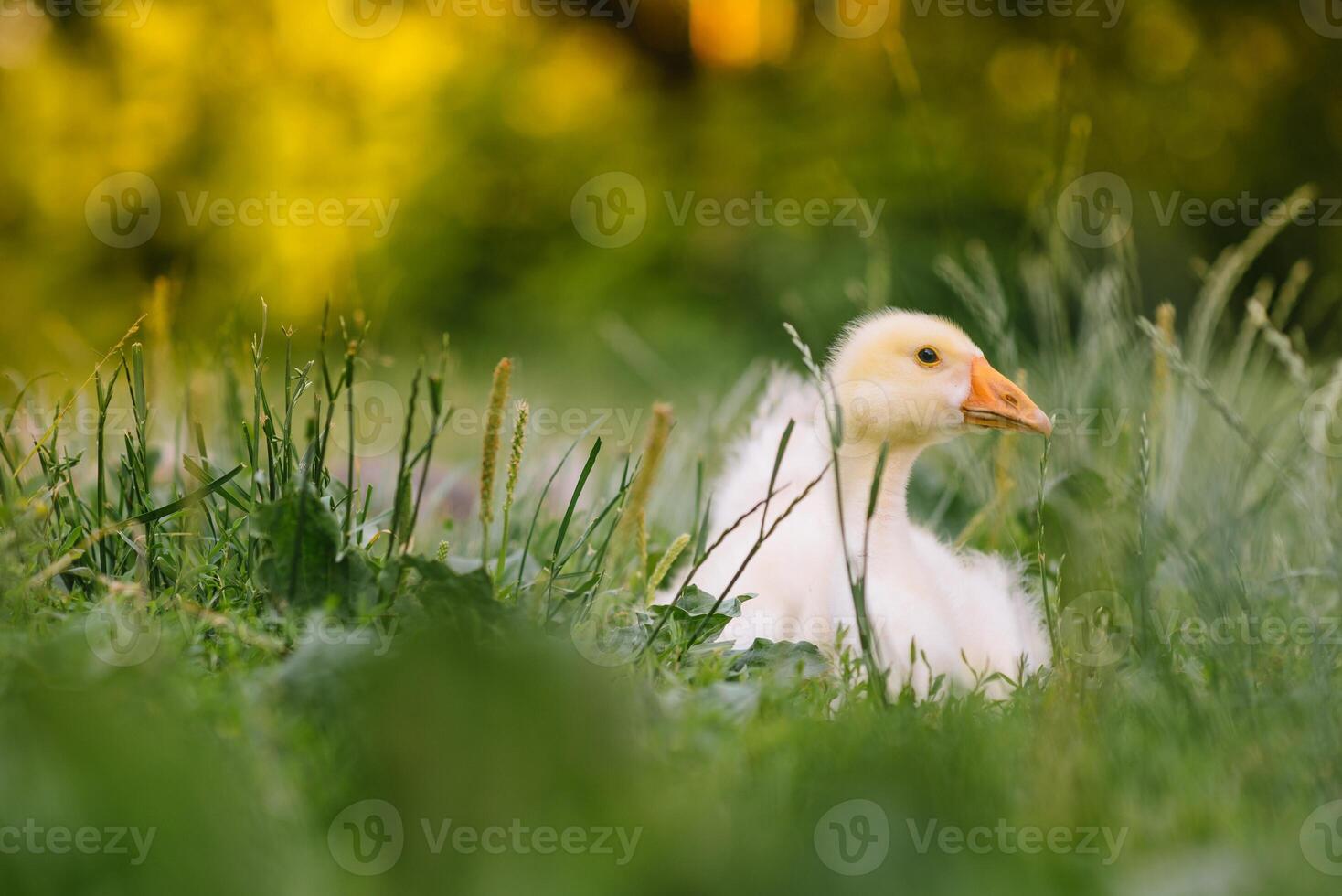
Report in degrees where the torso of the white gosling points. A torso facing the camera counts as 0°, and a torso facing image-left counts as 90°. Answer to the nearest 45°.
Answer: approximately 315°
